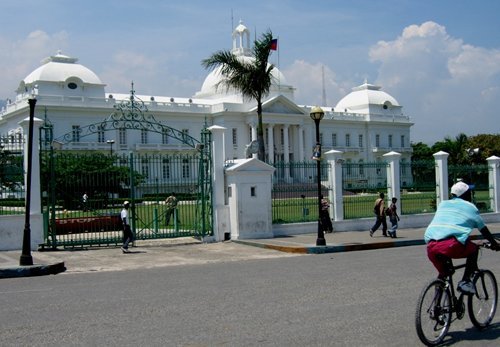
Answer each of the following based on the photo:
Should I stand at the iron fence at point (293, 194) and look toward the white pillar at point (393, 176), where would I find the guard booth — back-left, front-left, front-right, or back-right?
back-right

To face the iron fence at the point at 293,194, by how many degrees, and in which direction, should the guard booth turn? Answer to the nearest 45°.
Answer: approximately 135° to its left

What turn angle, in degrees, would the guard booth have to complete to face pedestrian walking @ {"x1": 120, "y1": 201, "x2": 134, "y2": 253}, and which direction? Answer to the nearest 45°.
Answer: approximately 45° to its right

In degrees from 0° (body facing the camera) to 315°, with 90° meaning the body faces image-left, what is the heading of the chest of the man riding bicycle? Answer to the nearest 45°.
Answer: approximately 225°

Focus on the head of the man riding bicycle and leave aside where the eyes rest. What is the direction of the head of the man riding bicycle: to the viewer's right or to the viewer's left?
to the viewer's right

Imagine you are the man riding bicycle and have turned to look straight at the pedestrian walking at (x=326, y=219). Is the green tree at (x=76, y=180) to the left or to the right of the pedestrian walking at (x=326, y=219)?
left

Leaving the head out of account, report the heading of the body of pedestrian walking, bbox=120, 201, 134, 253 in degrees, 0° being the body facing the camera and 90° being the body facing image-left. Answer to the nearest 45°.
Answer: approximately 270°

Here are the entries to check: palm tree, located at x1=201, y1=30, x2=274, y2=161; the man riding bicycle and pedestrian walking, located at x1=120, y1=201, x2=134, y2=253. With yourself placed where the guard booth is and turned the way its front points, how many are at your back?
1

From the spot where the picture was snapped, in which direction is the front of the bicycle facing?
facing away from the viewer and to the right of the viewer

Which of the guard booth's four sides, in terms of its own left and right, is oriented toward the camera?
front

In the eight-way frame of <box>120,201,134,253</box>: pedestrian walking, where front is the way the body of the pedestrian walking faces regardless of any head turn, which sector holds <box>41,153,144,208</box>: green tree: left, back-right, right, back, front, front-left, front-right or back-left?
back-left
